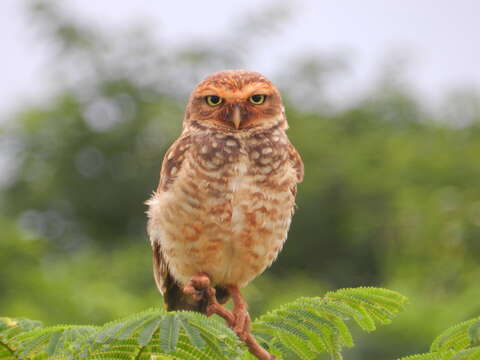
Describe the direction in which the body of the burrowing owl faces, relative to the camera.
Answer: toward the camera
